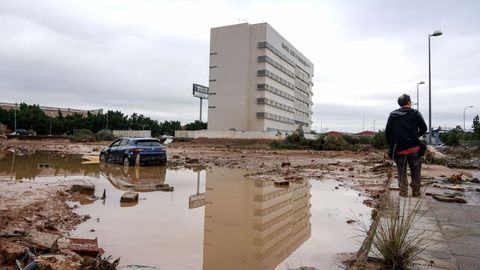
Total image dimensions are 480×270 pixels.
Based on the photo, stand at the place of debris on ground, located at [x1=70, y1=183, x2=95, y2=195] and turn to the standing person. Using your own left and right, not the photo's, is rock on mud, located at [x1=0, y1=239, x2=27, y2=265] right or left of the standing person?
right

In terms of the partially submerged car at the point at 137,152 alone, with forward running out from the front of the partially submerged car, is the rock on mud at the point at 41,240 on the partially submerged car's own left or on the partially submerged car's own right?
on the partially submerged car's own left

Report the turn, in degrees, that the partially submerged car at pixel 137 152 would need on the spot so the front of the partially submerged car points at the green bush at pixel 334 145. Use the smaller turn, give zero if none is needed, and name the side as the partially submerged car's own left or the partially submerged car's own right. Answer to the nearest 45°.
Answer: approximately 90° to the partially submerged car's own right

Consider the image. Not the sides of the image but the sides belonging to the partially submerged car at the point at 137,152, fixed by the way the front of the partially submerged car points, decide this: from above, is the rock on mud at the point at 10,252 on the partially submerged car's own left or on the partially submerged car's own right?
on the partially submerged car's own left

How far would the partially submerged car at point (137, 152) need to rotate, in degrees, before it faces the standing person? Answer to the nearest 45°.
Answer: approximately 135° to its left
